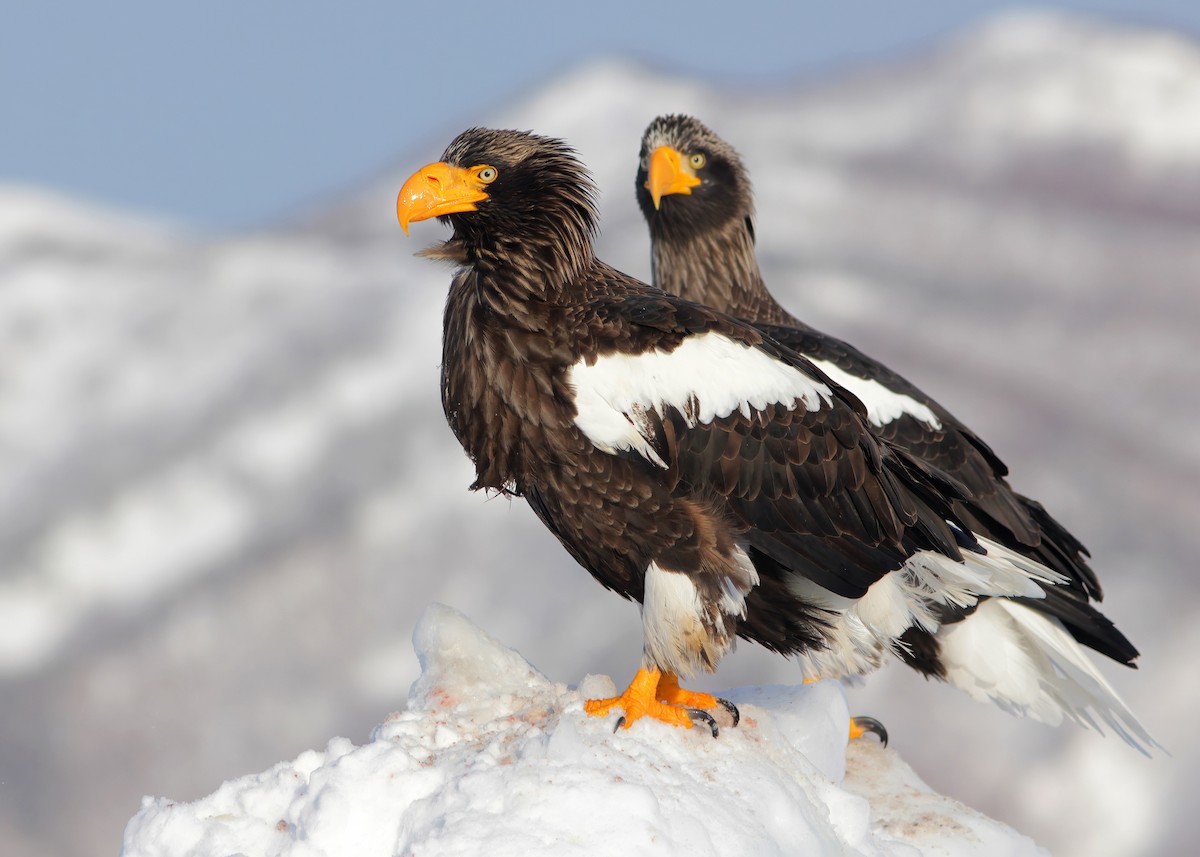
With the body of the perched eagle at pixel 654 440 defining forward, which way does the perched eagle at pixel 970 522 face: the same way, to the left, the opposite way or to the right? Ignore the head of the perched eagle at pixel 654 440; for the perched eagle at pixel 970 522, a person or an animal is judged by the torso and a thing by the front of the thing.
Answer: the same way

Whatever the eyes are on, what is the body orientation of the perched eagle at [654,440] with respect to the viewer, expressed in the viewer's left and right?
facing to the left of the viewer

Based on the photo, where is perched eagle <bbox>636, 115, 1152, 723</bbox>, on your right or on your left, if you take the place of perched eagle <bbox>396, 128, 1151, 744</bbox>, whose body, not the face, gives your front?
on your right

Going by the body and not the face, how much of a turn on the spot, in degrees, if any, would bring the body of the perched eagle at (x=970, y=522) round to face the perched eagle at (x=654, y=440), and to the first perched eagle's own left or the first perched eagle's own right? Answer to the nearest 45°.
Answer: approximately 90° to the first perched eagle's own left

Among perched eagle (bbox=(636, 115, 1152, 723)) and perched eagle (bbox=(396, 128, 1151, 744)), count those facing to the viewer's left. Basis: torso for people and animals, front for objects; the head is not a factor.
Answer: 2

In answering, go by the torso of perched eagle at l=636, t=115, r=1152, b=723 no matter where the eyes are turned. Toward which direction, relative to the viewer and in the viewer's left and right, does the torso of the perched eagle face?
facing to the left of the viewer
